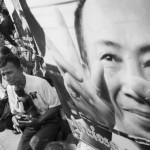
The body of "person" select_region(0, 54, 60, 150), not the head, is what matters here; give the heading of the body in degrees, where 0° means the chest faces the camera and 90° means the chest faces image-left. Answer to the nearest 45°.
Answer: approximately 45°
